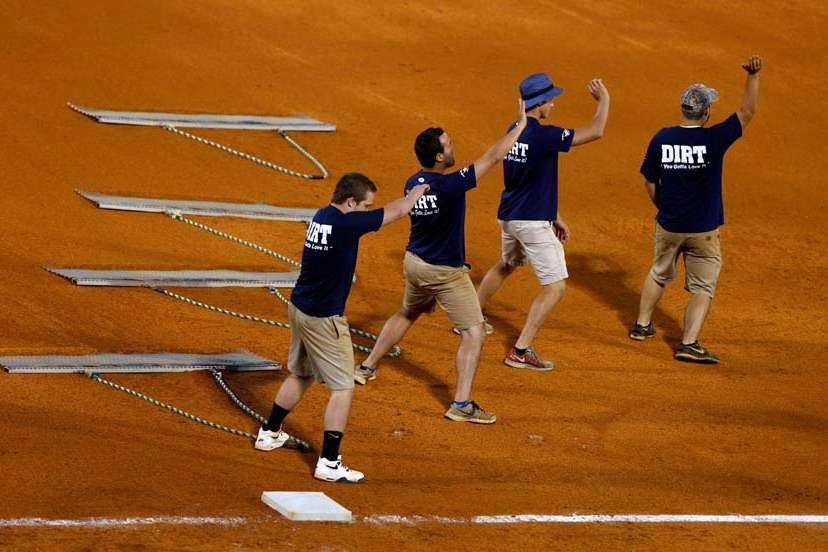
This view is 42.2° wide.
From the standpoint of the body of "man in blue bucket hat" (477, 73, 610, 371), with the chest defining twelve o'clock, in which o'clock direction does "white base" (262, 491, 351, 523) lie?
The white base is roughly at 5 o'clock from the man in blue bucket hat.

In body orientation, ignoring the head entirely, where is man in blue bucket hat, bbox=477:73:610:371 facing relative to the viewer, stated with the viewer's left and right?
facing away from the viewer and to the right of the viewer

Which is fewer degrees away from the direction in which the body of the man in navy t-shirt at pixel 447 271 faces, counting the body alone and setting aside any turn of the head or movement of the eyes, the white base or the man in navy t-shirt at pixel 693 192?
the man in navy t-shirt

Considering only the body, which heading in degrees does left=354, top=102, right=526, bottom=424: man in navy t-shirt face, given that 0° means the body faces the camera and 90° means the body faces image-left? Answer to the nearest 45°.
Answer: approximately 225°

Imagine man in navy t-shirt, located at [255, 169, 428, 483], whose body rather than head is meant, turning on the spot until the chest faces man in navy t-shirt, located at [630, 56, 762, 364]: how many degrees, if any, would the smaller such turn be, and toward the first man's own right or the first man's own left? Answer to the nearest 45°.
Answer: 0° — they already face them

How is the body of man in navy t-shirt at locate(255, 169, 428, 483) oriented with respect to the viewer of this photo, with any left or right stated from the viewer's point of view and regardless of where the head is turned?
facing away from the viewer and to the right of the viewer

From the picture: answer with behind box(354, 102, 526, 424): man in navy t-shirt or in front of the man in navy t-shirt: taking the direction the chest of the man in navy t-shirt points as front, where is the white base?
behind

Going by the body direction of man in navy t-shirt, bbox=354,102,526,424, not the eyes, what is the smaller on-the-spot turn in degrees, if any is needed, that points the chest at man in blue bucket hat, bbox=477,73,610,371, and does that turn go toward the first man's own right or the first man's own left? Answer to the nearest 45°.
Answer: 0° — they already face them

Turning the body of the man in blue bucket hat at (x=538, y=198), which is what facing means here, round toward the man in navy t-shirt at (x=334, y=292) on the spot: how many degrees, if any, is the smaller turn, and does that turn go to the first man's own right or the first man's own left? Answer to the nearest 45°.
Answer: approximately 180°
